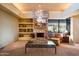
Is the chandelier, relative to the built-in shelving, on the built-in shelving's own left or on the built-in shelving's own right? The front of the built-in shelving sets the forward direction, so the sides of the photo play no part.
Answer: on the built-in shelving's own left

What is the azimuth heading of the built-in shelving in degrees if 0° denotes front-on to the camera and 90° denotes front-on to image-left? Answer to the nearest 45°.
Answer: approximately 0°
